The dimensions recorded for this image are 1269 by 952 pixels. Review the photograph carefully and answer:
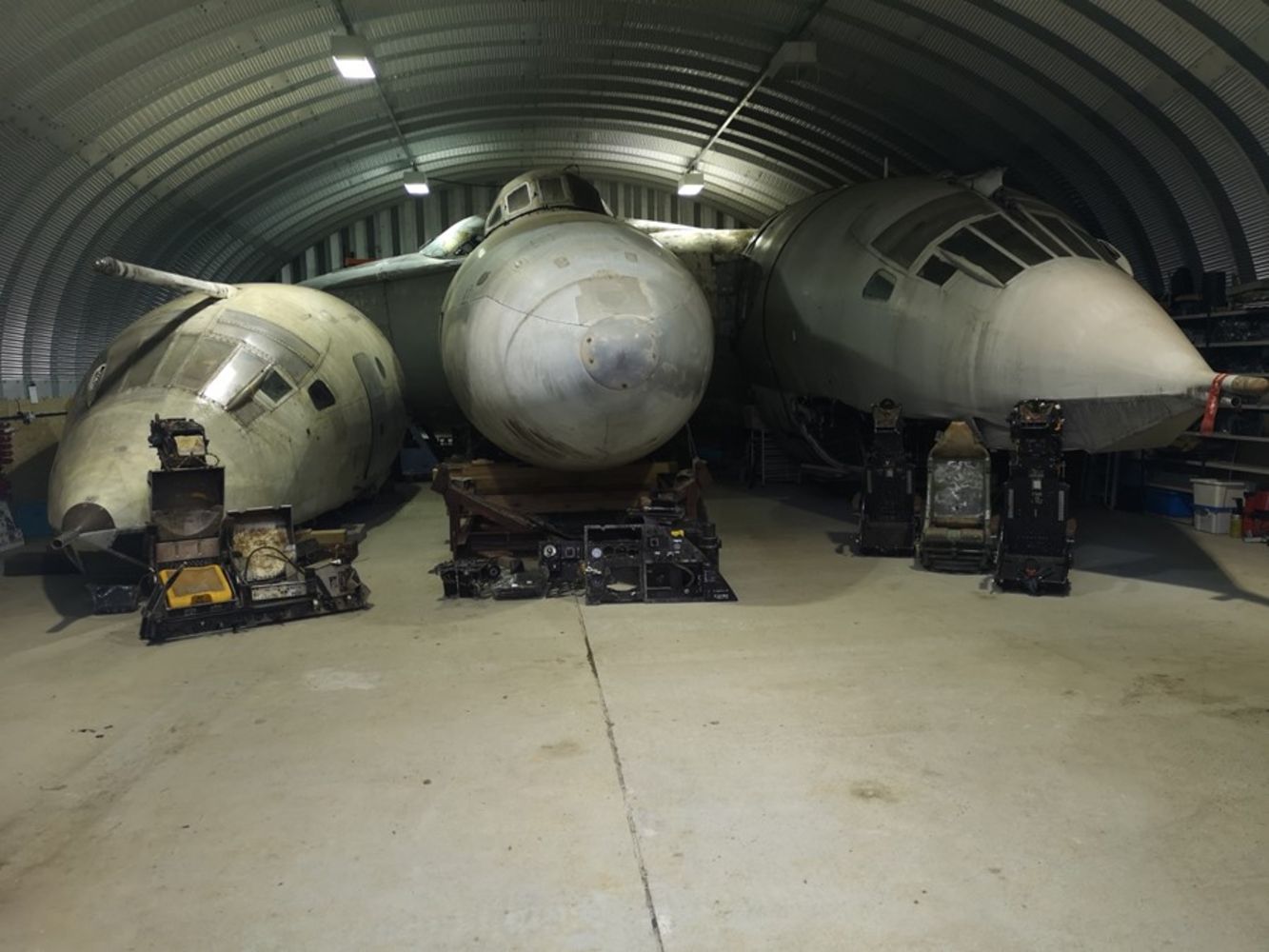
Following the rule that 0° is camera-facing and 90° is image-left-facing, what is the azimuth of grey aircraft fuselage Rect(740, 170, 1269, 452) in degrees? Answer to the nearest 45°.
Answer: approximately 315°

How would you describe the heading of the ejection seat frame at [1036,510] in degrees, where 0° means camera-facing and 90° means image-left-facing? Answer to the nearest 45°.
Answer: approximately 0°

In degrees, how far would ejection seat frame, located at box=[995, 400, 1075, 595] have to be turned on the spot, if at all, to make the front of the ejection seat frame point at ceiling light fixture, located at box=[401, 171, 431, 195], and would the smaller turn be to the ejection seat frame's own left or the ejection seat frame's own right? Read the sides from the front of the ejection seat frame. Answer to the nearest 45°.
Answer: approximately 135° to the ejection seat frame's own right

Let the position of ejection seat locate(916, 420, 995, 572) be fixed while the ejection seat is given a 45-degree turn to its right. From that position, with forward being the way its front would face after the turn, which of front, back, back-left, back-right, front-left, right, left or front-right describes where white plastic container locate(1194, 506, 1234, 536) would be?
back

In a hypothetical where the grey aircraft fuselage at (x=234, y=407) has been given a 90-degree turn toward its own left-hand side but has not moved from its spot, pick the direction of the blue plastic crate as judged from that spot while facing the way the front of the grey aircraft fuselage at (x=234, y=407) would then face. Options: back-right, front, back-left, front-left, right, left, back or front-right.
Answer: front-left

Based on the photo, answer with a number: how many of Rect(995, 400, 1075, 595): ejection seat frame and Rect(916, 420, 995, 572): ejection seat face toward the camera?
2

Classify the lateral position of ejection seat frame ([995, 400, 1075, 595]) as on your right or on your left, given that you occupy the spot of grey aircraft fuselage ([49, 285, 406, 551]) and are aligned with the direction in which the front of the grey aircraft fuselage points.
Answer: on your left

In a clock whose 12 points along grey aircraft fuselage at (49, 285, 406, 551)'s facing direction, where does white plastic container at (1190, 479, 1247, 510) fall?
The white plastic container is roughly at 8 o'clock from the grey aircraft fuselage.

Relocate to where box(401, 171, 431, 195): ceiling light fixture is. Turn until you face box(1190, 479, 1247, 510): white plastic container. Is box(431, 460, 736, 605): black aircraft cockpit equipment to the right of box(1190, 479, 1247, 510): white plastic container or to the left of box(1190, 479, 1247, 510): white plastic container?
right

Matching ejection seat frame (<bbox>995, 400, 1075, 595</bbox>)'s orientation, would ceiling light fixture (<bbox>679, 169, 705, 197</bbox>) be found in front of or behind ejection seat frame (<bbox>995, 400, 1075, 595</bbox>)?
behind

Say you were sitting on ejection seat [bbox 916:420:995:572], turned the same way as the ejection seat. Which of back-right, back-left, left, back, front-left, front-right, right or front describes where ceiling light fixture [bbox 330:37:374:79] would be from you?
right

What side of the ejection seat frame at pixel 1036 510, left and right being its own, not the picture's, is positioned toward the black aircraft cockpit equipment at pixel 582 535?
right
